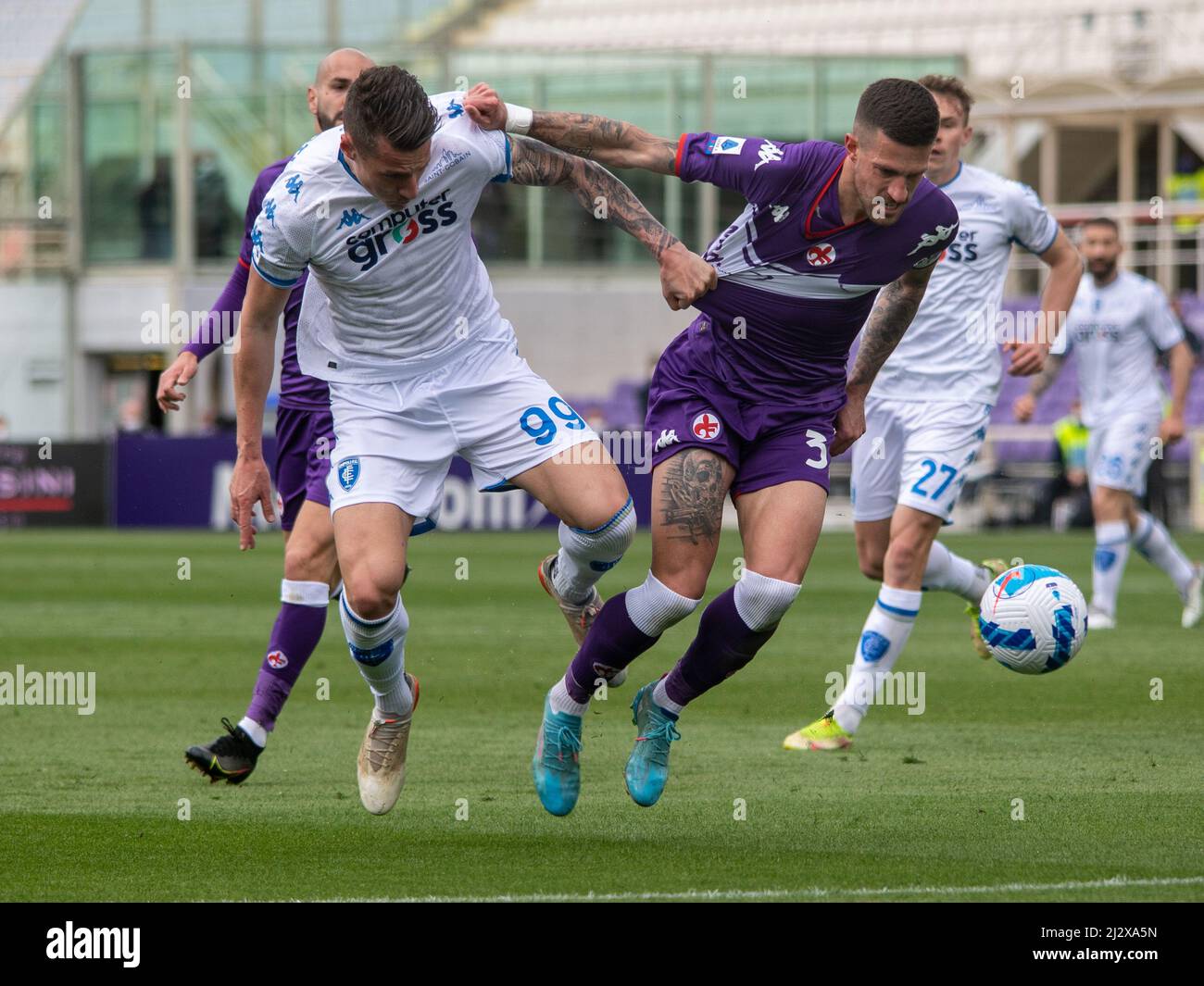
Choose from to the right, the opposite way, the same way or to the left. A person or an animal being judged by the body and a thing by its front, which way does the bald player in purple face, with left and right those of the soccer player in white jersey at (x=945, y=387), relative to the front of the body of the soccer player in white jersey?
the same way

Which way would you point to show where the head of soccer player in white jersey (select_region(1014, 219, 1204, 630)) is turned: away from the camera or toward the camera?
toward the camera

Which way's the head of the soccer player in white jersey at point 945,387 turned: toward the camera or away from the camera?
toward the camera

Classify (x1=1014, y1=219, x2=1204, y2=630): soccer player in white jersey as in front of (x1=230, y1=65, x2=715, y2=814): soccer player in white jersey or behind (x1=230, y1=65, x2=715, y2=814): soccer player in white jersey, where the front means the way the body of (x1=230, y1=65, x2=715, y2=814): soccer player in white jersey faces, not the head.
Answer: behind

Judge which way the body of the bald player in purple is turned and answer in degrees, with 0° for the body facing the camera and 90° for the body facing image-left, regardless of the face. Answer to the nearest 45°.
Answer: approximately 45°

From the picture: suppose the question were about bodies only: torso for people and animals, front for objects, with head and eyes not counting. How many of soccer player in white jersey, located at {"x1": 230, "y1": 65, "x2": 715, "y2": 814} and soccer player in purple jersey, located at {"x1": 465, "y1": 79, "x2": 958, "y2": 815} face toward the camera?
2

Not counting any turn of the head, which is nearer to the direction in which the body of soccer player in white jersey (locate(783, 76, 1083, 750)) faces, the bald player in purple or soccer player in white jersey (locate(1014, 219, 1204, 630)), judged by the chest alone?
the bald player in purple

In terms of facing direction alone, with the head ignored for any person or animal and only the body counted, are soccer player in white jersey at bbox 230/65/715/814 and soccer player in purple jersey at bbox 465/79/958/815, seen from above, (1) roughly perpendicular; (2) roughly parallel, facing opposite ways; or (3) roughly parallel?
roughly parallel

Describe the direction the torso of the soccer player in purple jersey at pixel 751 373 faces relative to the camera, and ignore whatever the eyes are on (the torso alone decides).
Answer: toward the camera

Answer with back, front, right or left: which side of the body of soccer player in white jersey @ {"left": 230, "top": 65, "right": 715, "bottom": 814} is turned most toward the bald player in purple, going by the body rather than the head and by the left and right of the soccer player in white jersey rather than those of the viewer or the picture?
back

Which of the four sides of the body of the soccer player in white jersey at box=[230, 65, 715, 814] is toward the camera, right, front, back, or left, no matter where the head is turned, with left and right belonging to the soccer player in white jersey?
front

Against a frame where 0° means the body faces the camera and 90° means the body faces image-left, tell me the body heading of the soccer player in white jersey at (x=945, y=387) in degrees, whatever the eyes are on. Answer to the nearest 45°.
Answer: approximately 45°

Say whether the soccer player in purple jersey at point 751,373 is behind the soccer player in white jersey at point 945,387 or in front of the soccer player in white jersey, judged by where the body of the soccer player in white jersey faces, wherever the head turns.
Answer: in front
